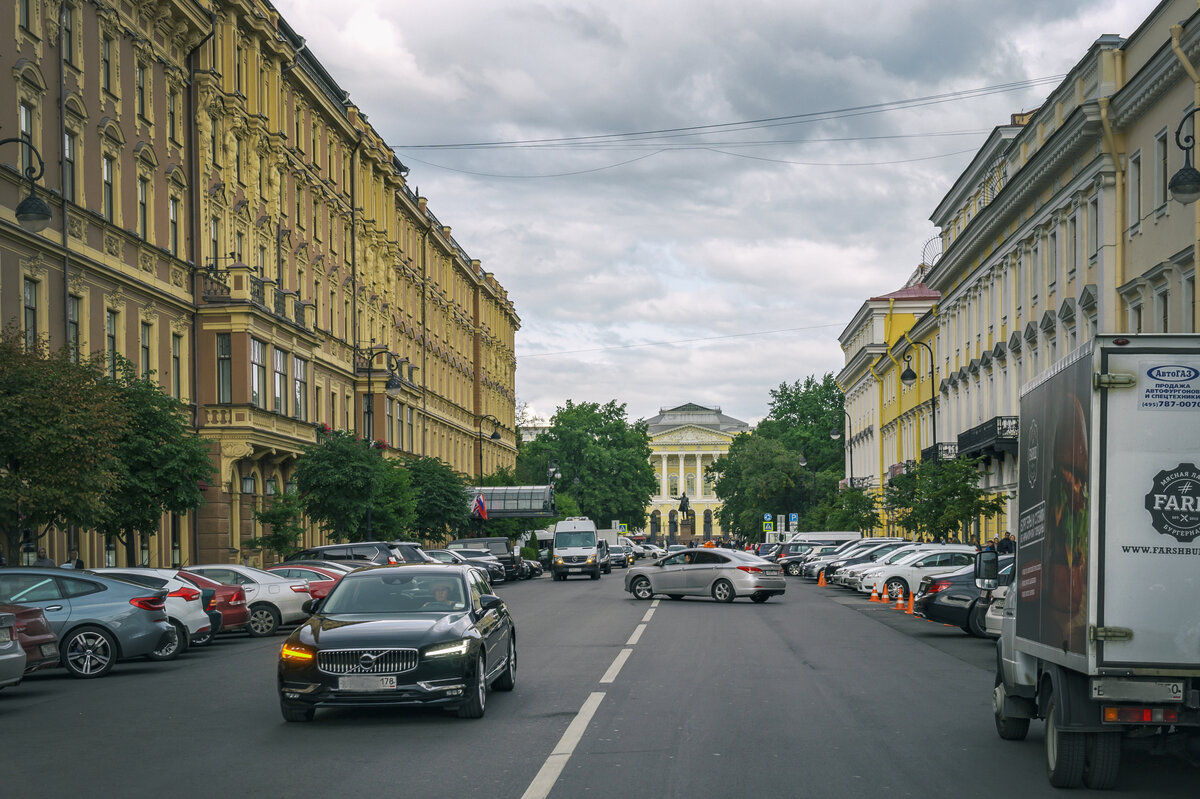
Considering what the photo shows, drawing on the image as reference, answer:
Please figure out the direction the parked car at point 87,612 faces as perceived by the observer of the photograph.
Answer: facing to the left of the viewer

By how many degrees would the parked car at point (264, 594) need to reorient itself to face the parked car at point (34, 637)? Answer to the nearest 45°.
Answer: approximately 90° to its left

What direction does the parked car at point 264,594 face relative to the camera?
to the viewer's left

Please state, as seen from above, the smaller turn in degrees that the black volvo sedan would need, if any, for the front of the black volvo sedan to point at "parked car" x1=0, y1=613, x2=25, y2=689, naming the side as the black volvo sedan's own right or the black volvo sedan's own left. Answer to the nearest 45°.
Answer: approximately 90° to the black volvo sedan's own right

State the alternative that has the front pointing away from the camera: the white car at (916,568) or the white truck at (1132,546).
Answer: the white truck

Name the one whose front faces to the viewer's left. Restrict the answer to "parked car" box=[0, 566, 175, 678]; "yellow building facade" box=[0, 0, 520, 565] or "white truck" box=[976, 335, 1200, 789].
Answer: the parked car

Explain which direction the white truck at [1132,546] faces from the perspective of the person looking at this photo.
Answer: facing away from the viewer

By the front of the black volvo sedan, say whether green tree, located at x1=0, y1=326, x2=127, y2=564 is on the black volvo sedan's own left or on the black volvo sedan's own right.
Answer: on the black volvo sedan's own right
